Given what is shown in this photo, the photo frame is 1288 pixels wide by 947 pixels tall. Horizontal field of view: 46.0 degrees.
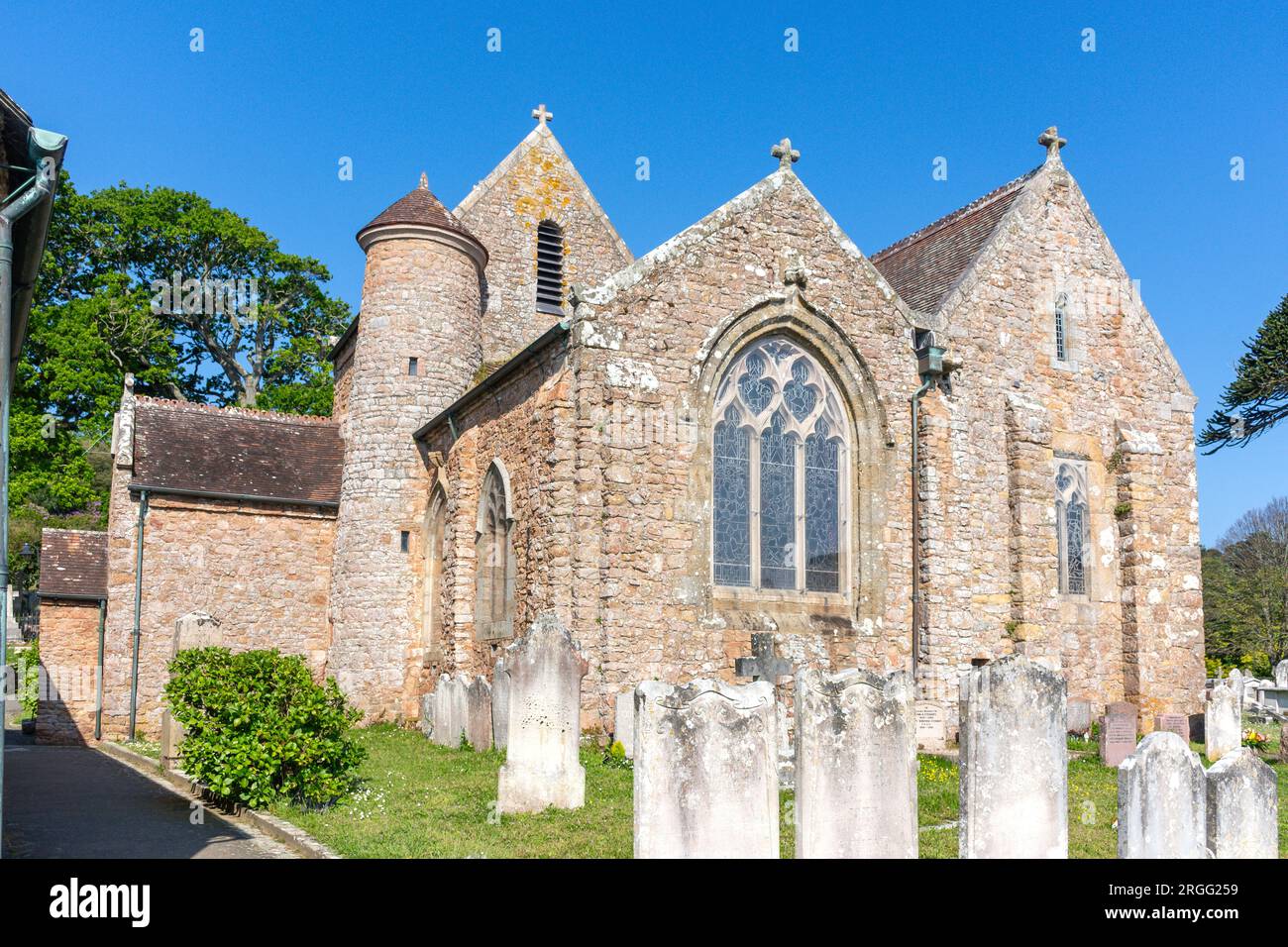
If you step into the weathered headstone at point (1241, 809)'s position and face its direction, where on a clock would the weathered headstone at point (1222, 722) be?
the weathered headstone at point (1222, 722) is roughly at 6 o'clock from the weathered headstone at point (1241, 809).

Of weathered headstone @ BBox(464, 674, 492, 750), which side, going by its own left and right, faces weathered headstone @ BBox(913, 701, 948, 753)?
left

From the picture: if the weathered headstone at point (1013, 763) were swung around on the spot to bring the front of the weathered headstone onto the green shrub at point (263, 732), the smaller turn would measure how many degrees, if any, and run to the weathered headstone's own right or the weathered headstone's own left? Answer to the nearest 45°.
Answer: approximately 90° to the weathered headstone's own right

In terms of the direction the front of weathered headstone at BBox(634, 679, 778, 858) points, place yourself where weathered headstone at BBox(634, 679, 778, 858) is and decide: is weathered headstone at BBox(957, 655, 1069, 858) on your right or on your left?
on your left

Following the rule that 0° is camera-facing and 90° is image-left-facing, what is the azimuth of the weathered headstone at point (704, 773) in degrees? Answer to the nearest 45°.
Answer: approximately 0°

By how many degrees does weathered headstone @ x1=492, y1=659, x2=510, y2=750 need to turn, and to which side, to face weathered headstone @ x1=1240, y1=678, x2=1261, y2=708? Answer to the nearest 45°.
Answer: approximately 135° to its left

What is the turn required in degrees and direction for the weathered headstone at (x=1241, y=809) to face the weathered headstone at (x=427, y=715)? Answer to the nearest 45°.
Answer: approximately 135° to its right
